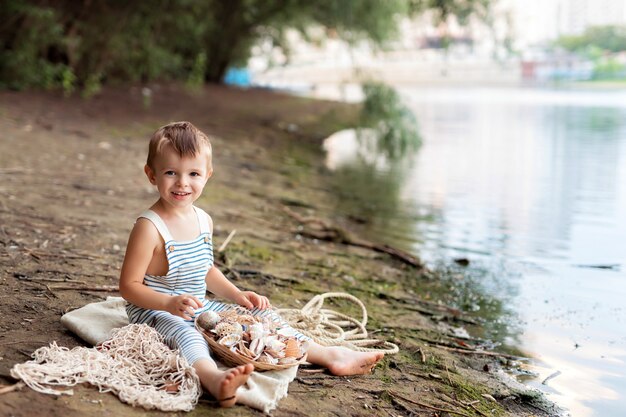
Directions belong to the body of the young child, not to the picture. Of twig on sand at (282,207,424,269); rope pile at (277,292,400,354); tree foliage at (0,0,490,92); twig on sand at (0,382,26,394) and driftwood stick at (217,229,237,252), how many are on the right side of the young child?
1

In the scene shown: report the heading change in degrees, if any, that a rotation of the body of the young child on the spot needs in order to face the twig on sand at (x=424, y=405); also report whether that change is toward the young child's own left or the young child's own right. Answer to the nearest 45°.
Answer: approximately 45° to the young child's own left

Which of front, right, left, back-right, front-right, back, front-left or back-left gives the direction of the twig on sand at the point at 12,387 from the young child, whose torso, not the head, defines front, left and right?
right

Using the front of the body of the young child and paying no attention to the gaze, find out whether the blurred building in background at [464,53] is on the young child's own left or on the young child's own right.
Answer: on the young child's own left

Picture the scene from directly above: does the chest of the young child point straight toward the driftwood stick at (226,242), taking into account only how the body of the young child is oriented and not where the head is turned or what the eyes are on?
no

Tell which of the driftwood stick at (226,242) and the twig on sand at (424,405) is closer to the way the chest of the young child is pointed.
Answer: the twig on sand

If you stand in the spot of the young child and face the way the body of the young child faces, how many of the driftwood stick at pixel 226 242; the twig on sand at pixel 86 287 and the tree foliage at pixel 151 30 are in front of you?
0

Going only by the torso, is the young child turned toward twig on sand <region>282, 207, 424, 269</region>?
no

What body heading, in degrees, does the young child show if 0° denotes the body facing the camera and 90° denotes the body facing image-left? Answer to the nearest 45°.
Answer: approximately 315°

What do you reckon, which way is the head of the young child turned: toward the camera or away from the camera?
toward the camera

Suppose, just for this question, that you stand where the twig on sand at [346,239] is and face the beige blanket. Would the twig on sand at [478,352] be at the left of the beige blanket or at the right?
left

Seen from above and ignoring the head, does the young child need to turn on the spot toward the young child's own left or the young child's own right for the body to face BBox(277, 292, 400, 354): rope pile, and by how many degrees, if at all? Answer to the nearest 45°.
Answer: approximately 90° to the young child's own left
